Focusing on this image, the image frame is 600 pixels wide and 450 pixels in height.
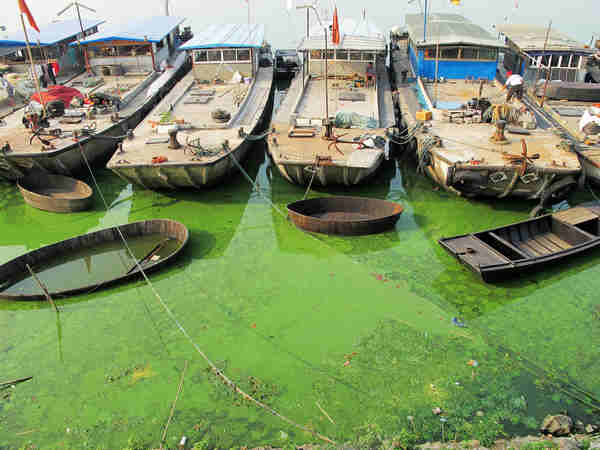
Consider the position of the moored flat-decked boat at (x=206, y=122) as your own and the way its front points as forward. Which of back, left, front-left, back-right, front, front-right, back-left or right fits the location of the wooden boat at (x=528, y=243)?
left

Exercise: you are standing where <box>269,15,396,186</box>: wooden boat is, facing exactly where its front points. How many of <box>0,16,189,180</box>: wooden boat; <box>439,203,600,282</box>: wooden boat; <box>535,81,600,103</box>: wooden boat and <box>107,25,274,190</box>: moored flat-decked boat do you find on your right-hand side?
2

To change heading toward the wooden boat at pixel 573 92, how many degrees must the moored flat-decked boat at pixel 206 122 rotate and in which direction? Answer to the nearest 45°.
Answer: approximately 135° to its left

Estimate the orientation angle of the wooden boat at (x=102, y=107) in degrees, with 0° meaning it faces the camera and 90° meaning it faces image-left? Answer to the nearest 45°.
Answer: approximately 45°

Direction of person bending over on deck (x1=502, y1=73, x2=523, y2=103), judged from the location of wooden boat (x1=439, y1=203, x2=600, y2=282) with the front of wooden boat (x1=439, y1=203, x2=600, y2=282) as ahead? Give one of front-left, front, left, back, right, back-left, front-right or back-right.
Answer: back-right

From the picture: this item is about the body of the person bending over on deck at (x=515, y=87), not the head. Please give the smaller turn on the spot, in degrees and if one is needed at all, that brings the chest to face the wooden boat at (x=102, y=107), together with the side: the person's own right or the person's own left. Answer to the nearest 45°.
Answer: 0° — they already face it

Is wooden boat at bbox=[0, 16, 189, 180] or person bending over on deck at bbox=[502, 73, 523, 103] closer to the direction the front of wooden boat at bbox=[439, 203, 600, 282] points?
the wooden boat

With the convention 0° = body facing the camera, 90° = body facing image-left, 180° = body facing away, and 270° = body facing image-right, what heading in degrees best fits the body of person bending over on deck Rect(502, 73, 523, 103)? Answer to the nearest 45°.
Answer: approximately 90°

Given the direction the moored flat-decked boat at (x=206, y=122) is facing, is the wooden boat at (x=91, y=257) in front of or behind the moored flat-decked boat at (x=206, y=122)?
in front

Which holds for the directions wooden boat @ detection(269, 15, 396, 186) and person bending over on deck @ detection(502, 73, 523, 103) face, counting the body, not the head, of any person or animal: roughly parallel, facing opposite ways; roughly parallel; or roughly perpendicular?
roughly perpendicular

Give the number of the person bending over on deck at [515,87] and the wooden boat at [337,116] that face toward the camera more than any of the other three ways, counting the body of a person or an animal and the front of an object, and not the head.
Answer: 1

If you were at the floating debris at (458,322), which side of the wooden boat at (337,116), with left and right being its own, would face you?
front

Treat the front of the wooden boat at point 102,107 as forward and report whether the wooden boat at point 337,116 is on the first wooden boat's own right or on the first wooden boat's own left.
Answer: on the first wooden boat's own left
